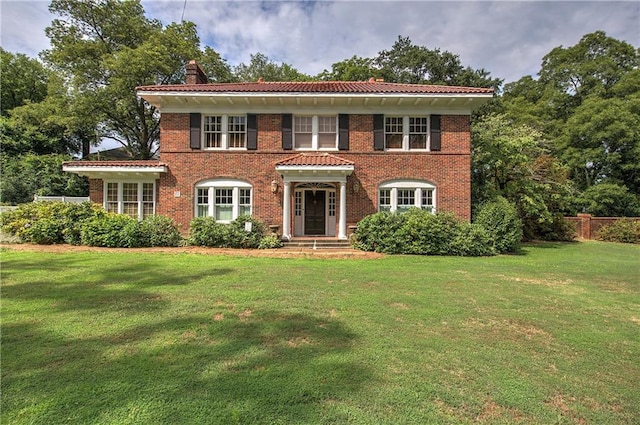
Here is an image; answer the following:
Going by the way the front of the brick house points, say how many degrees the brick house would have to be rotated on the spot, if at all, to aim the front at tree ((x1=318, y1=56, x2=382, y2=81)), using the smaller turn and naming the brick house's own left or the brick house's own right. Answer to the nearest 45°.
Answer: approximately 135° to the brick house's own left

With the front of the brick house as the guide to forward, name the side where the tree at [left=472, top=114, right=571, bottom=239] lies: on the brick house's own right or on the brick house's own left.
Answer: on the brick house's own left

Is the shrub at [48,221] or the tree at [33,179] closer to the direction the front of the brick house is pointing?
the shrub

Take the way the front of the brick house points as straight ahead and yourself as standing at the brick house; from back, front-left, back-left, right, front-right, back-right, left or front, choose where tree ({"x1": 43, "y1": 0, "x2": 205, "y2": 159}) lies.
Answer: back-right

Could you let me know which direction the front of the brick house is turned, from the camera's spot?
facing the viewer

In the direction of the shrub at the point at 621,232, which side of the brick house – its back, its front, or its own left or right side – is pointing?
left

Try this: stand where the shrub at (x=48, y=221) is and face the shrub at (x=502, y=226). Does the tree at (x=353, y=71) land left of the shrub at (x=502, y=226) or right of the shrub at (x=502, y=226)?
left

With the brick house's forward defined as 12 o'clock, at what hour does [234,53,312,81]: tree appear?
The tree is roughly at 6 o'clock from the brick house.

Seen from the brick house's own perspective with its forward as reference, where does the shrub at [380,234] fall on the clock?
The shrub is roughly at 10 o'clock from the brick house.

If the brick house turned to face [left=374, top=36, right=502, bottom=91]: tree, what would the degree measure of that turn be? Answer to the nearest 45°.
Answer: approximately 135° to its left

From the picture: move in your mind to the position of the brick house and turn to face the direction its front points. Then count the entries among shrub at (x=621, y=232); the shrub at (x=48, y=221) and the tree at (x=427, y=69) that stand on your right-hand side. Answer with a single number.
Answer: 1

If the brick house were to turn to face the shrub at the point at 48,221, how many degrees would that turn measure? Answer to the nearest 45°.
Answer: approximately 90° to its right

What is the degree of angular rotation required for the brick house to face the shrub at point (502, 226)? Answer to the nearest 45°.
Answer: approximately 90° to its left
